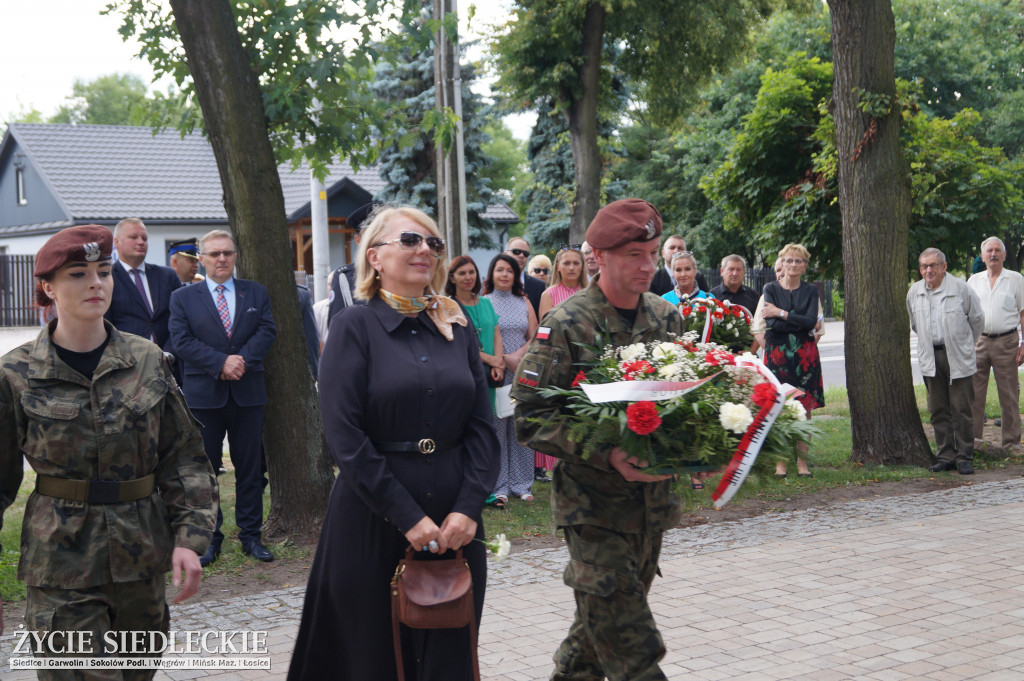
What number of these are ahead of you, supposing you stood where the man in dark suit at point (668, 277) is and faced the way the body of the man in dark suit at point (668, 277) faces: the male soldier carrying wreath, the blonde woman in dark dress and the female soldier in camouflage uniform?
3

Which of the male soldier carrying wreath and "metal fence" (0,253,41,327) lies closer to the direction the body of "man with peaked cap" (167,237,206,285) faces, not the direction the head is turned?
the male soldier carrying wreath

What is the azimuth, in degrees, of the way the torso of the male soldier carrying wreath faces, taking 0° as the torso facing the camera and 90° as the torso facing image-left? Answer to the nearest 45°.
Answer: approximately 315°

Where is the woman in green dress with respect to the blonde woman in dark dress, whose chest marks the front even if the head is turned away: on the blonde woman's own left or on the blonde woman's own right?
on the blonde woman's own left

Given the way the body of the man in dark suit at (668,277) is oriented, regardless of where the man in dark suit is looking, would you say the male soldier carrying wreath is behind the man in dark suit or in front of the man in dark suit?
in front

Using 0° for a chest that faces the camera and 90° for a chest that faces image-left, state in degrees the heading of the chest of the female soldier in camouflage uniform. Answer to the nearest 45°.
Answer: approximately 0°

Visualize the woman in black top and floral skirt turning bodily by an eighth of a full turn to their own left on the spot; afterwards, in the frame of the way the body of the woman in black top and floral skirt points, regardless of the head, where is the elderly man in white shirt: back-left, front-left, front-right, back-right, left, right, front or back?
left

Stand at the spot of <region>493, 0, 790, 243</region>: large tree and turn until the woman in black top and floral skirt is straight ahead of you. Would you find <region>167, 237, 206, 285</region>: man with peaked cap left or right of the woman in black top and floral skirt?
right

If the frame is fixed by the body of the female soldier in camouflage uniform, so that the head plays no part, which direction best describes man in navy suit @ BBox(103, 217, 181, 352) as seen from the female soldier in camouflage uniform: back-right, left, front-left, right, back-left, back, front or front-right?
back
